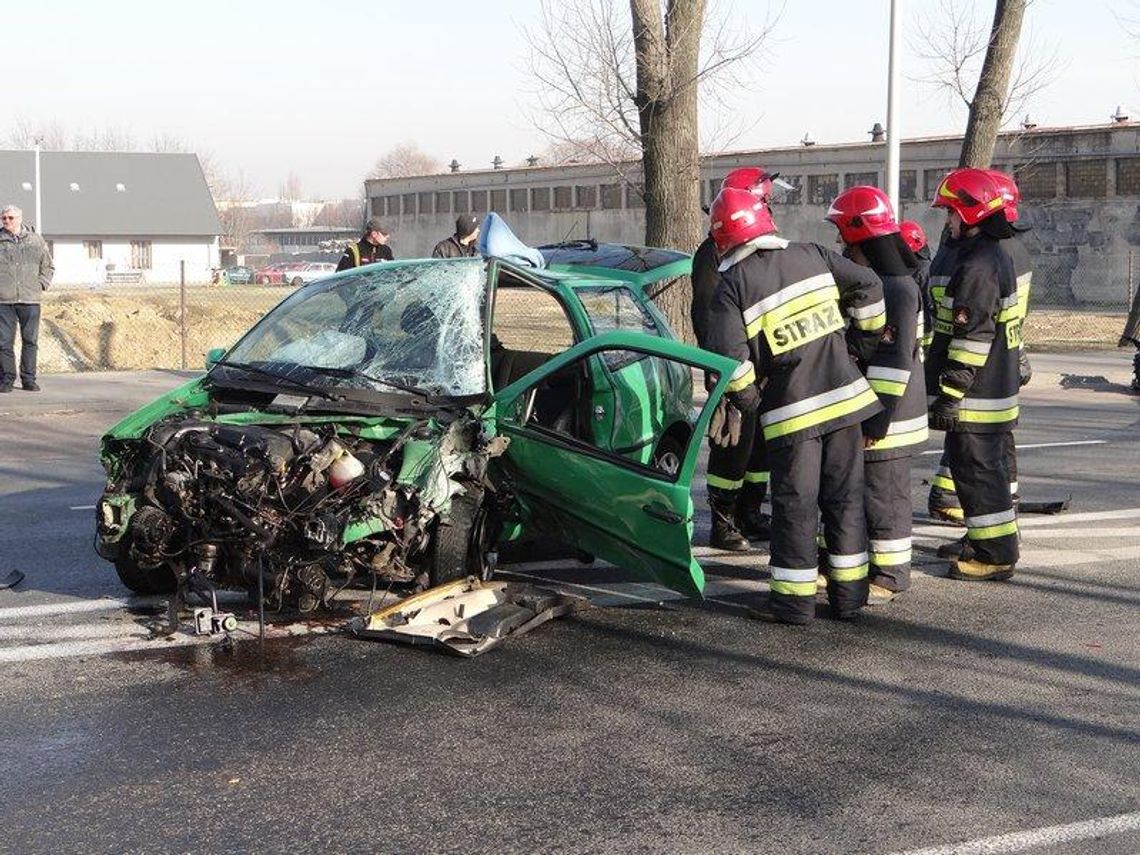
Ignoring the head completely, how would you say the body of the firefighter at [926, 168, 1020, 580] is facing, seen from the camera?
to the viewer's left

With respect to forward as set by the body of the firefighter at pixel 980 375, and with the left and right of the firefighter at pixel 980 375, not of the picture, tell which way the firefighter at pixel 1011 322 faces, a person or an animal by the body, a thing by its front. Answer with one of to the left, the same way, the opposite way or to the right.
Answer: the same way

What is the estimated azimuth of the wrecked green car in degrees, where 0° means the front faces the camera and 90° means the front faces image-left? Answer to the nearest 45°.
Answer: approximately 45°

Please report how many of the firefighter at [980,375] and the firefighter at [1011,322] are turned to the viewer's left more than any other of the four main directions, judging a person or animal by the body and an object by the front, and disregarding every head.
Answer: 2

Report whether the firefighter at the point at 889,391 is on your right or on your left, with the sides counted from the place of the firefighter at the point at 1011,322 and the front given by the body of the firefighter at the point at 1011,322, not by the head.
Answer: on your left

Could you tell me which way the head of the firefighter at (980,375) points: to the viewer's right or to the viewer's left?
to the viewer's left

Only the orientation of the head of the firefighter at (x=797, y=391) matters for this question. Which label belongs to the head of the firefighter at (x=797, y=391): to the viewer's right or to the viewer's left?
to the viewer's left

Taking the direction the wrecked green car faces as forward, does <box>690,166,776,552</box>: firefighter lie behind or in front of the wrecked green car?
behind

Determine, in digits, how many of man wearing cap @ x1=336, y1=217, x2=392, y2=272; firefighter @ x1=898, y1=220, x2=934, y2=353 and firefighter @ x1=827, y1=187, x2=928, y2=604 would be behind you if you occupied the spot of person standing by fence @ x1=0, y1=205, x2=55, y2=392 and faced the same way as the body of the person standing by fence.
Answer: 0

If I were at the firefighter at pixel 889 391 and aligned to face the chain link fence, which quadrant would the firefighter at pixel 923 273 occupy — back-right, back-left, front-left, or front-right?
front-right

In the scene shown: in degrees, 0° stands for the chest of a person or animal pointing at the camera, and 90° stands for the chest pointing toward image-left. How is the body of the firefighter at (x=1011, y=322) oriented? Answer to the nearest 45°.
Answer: approximately 90°

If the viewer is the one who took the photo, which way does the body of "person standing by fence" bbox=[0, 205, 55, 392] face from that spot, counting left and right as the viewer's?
facing the viewer
